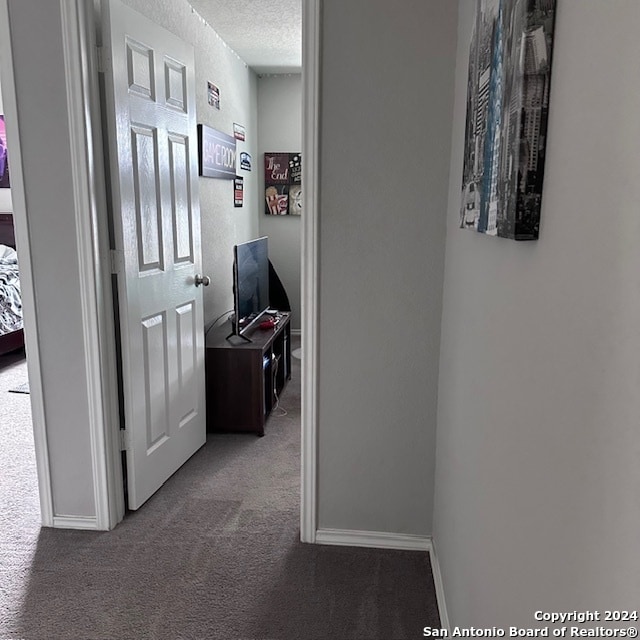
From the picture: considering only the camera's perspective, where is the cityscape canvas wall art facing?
facing to the left of the viewer

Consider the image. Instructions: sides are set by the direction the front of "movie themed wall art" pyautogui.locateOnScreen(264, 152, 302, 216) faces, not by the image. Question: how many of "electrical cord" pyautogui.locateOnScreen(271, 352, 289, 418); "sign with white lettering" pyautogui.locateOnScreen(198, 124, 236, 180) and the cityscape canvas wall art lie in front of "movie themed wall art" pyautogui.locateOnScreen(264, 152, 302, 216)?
3

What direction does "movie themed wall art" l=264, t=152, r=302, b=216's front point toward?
toward the camera

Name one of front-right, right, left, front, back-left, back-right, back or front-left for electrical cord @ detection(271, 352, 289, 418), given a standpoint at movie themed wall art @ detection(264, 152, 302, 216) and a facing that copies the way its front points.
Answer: front

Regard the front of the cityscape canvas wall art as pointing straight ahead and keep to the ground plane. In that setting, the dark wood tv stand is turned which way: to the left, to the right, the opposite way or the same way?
the opposite way

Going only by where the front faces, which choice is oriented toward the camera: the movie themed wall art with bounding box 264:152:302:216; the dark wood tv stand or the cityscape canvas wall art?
the movie themed wall art

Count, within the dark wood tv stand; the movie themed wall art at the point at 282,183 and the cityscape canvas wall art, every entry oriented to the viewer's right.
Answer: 1

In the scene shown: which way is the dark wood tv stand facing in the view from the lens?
facing to the right of the viewer

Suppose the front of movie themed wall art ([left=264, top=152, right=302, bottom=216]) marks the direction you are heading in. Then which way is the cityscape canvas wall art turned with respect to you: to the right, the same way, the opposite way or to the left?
to the right

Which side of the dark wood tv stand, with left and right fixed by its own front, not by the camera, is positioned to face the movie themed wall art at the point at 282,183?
left
